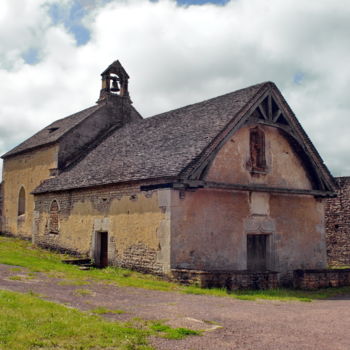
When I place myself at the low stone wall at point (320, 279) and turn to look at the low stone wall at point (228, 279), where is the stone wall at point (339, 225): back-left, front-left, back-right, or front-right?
back-right

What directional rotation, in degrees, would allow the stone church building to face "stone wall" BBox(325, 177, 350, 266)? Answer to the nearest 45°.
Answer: approximately 90° to its left

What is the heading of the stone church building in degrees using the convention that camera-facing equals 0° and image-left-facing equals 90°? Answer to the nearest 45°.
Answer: approximately 315°

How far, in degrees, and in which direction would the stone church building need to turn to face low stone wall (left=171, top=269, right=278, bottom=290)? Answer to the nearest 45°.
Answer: approximately 45° to its right

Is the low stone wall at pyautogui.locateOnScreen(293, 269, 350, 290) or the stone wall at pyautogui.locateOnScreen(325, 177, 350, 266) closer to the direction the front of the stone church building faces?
the low stone wall
